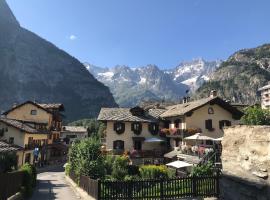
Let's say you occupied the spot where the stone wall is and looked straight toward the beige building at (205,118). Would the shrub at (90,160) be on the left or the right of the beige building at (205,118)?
left

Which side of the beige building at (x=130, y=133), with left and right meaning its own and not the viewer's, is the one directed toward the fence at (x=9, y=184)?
front

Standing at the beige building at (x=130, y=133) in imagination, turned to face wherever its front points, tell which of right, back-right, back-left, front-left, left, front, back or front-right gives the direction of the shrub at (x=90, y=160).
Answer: front

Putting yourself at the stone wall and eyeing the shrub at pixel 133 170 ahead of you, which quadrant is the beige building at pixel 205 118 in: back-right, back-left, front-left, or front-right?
front-right

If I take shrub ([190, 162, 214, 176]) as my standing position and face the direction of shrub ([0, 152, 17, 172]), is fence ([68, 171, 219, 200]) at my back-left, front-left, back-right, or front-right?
front-left

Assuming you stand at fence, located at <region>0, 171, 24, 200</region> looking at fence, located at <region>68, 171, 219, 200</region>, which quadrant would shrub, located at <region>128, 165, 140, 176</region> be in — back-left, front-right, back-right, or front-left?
front-left

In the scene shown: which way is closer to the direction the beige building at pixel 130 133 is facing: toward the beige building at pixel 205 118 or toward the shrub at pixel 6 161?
the shrub

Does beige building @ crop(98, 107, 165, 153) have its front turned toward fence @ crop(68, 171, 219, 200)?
yes

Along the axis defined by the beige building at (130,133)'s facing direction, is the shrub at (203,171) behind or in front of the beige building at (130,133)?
in front

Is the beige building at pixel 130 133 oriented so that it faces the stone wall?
yes

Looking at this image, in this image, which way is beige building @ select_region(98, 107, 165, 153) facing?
toward the camera

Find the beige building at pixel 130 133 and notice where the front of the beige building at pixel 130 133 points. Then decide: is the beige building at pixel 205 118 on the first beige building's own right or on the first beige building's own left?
on the first beige building's own left

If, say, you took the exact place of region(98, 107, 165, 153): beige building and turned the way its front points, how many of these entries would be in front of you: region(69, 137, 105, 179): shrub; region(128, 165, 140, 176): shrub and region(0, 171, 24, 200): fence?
3

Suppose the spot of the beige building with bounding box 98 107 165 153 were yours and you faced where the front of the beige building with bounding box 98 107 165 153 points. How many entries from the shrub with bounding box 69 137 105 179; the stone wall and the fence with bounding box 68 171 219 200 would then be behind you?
0

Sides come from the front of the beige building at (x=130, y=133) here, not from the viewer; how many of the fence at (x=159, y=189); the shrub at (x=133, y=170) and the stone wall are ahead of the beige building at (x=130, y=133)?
3

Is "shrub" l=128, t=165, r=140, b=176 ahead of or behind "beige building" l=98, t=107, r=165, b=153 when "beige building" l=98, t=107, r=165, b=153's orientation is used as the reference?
ahead
